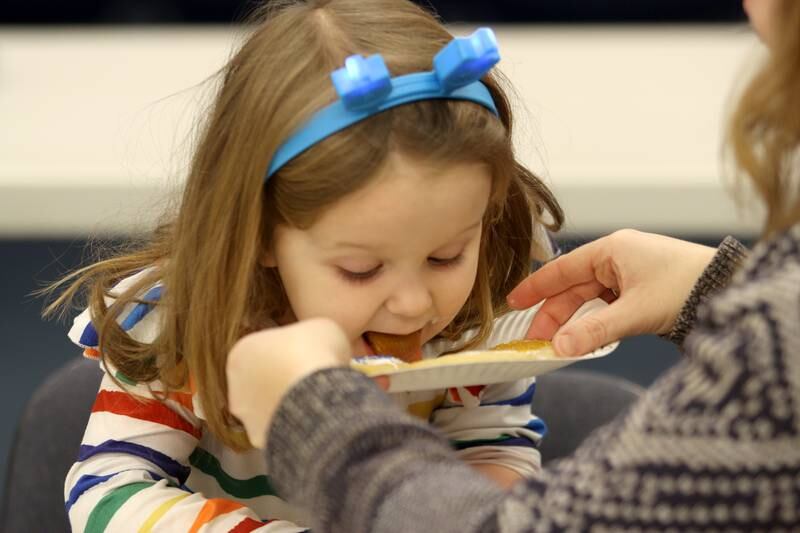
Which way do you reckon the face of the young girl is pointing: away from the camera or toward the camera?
toward the camera

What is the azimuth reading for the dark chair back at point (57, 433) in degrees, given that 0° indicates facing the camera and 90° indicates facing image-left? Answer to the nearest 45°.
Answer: approximately 0°
